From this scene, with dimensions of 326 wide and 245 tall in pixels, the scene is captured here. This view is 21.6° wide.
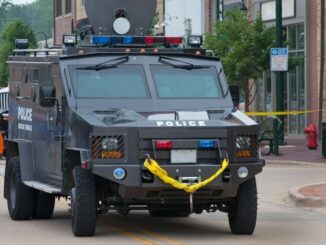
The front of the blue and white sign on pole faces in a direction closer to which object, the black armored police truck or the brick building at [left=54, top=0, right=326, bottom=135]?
the black armored police truck

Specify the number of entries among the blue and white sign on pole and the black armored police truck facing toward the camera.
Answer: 2

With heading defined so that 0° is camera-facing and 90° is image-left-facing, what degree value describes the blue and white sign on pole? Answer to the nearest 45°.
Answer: approximately 0°

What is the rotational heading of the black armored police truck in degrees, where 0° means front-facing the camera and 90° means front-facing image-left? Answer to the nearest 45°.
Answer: approximately 0°

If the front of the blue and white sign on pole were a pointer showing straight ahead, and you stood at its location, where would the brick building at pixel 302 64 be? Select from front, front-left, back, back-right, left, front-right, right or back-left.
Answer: back

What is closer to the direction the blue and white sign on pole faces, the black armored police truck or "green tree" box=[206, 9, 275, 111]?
the black armored police truck

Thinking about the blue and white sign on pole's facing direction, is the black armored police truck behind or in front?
in front

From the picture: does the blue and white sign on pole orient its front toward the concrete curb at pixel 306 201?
yes

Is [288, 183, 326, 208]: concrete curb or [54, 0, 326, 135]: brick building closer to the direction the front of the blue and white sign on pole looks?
the concrete curb

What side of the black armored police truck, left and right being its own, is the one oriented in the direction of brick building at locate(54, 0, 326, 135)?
back
